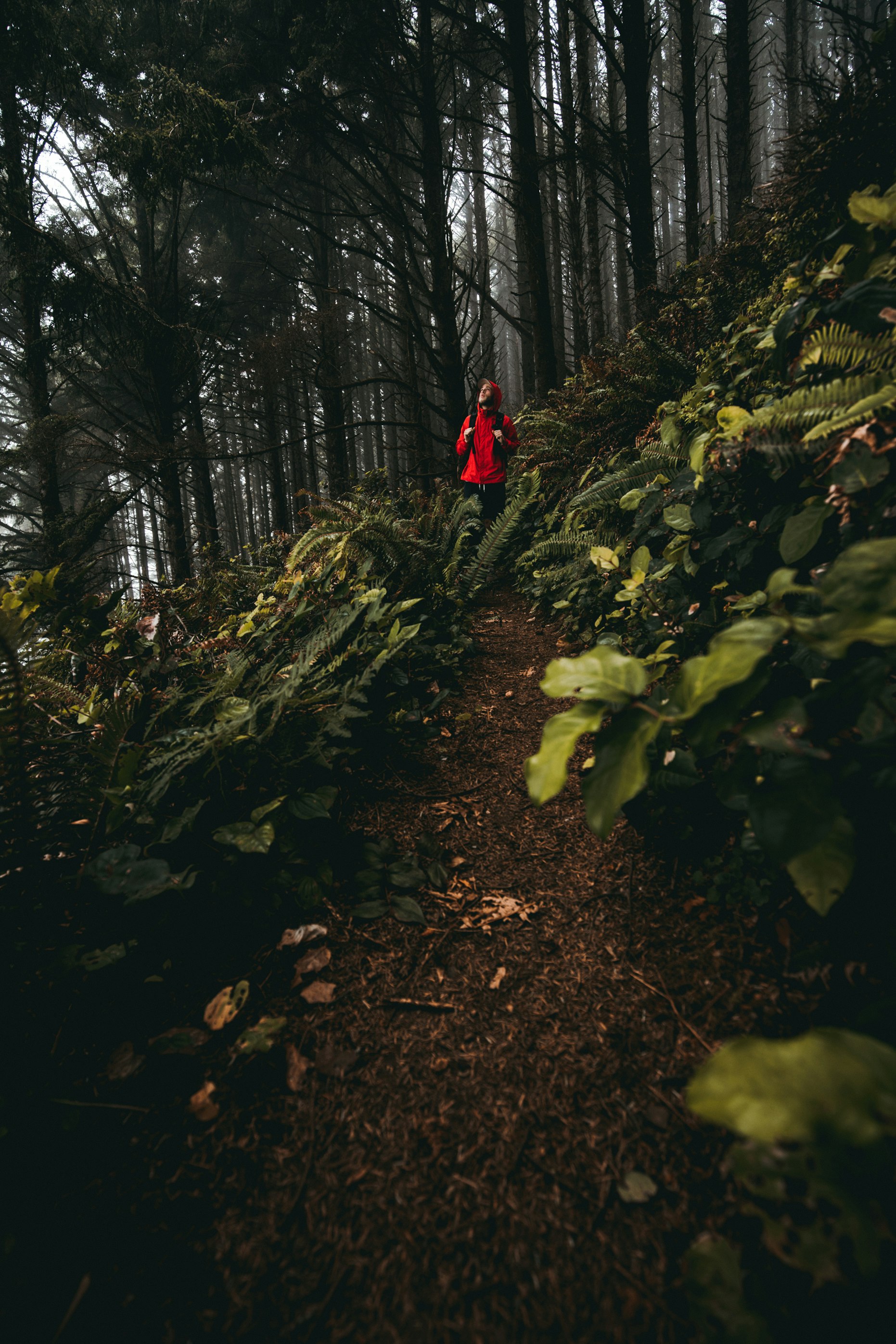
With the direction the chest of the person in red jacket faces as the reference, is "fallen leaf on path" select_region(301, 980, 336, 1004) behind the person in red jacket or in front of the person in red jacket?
in front

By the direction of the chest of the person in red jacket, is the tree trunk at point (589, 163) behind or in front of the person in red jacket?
behind

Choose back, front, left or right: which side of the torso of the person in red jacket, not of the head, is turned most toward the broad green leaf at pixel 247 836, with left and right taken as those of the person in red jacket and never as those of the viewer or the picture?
front

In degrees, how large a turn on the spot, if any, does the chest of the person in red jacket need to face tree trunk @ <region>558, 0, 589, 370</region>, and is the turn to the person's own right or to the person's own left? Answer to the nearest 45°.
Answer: approximately 180°

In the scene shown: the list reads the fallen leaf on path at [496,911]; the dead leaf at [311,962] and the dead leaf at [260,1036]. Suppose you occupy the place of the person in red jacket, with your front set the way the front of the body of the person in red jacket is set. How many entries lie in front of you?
3

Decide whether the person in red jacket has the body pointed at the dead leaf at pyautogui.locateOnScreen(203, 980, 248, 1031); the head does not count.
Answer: yes

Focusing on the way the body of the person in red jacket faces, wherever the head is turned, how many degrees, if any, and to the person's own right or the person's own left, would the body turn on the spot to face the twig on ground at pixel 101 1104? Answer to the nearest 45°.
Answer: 0° — they already face it

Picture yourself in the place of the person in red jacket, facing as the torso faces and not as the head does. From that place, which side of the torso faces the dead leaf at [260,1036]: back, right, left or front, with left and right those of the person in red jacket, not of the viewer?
front

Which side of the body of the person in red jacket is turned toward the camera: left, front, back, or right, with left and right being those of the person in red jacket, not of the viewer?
front

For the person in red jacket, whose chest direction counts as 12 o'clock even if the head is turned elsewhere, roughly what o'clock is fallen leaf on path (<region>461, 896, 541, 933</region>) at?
The fallen leaf on path is roughly at 12 o'clock from the person in red jacket.

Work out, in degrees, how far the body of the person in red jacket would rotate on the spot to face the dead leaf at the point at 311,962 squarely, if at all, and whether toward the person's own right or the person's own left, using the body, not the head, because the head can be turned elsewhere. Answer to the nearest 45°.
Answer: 0° — they already face it

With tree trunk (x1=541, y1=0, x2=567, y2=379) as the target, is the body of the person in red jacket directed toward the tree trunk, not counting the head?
no

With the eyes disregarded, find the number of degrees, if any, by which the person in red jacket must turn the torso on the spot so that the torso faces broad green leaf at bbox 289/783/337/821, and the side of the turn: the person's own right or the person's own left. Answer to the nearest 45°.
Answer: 0° — they already face it

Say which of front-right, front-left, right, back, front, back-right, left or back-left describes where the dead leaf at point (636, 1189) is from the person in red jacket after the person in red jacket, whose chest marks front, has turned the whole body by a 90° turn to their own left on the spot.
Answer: right

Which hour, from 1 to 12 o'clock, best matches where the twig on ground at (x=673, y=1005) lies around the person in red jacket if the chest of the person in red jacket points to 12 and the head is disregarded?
The twig on ground is roughly at 12 o'clock from the person in red jacket.

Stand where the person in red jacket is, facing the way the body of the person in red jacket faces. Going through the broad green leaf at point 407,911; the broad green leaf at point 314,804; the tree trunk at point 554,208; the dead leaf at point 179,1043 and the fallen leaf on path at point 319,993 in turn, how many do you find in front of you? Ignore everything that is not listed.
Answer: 4
